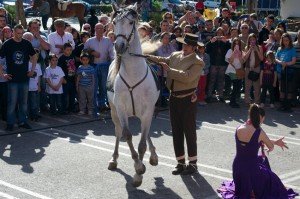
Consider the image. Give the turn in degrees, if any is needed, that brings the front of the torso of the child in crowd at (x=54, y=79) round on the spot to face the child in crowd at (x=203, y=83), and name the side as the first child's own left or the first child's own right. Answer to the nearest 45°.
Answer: approximately 90° to the first child's own left

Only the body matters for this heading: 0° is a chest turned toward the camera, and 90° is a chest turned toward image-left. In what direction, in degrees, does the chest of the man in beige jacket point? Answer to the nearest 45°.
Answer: approximately 45°

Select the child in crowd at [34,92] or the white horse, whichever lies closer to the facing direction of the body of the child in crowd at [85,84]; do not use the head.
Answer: the white horse

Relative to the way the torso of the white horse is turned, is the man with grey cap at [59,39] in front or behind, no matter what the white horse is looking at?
behind

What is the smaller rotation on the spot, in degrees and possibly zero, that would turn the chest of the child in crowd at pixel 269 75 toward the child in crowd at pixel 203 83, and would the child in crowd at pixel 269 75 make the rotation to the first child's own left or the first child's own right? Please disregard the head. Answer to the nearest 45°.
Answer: approximately 90° to the first child's own right

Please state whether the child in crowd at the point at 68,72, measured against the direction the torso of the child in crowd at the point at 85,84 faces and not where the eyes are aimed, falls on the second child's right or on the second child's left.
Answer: on the second child's right

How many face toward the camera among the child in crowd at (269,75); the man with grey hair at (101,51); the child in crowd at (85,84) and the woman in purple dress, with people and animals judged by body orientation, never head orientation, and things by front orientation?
3
